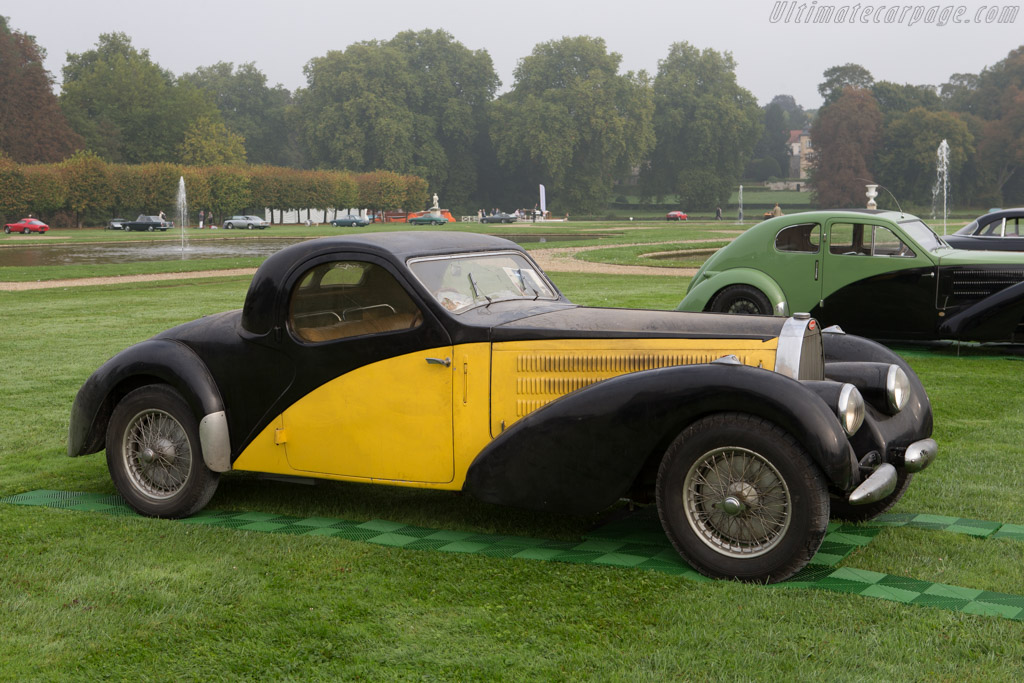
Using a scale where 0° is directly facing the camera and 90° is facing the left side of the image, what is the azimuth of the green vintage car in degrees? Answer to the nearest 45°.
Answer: approximately 270°

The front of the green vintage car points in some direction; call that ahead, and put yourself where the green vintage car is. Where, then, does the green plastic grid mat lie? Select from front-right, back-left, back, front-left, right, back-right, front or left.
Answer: right

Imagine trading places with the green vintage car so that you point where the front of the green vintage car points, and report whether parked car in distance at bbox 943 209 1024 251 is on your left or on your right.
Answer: on your left

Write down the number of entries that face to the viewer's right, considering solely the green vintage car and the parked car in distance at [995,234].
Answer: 2

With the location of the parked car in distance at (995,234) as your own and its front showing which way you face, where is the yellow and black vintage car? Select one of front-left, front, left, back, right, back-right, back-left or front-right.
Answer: right

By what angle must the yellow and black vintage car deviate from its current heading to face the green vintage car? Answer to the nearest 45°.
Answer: approximately 90° to its left

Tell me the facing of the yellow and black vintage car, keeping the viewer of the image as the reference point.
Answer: facing the viewer and to the right of the viewer
